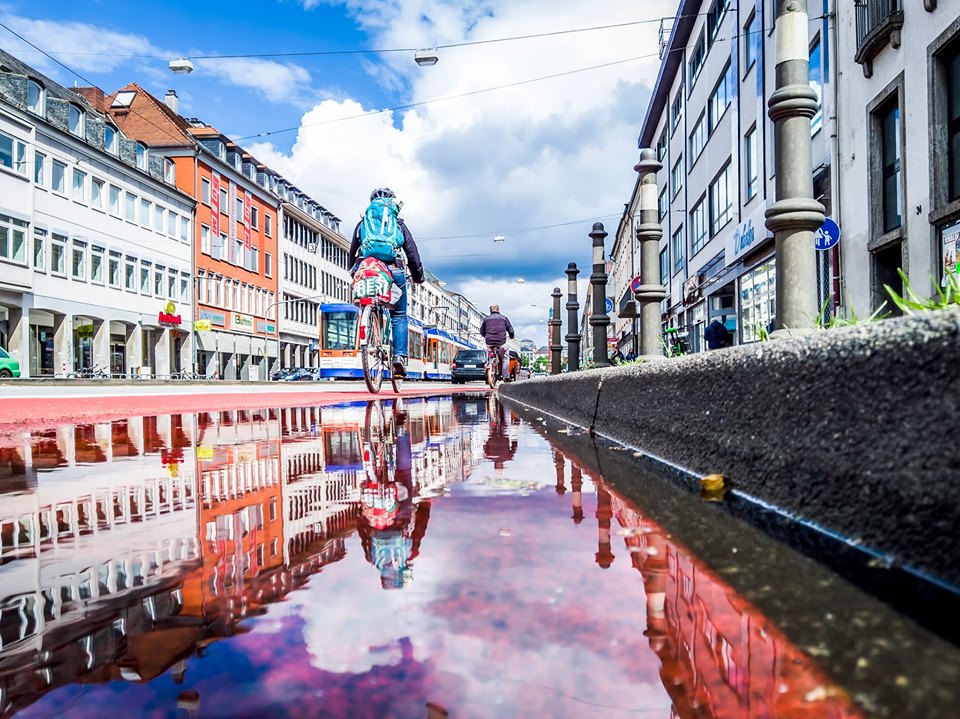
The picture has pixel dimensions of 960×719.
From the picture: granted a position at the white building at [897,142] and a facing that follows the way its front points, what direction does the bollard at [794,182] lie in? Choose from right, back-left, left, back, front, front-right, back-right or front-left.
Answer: front-left

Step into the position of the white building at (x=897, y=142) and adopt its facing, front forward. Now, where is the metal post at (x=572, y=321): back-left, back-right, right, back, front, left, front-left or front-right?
front-right

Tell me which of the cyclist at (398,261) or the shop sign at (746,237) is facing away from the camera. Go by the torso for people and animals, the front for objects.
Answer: the cyclist

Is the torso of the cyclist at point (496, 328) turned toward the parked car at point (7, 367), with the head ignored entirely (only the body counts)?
no

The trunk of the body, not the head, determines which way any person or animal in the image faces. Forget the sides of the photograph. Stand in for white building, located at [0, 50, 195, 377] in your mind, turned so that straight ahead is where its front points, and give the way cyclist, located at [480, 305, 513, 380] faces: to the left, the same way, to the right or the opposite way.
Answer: to the left

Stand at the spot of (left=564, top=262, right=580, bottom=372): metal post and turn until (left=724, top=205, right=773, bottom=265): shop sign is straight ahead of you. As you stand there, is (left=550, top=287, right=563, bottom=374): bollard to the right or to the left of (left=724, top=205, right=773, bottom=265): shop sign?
left

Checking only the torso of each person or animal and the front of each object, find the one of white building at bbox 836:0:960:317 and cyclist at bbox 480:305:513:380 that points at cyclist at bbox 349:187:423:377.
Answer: the white building

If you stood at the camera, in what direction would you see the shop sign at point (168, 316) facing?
facing the viewer and to the right of the viewer

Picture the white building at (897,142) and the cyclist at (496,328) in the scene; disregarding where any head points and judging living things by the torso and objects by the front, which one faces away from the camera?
the cyclist

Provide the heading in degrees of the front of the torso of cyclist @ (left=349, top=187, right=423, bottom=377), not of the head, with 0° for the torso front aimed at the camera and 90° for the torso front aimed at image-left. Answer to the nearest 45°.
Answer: approximately 180°

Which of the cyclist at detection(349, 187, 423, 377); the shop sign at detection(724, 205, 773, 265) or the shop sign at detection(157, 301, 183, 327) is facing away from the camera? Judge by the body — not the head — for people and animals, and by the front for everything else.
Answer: the cyclist

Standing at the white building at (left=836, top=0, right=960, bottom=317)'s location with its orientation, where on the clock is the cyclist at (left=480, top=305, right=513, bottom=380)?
The cyclist is roughly at 2 o'clock from the white building.

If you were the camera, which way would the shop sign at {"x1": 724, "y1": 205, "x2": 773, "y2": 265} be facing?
facing the viewer and to the left of the viewer

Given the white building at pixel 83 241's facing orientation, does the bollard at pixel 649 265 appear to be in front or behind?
in front

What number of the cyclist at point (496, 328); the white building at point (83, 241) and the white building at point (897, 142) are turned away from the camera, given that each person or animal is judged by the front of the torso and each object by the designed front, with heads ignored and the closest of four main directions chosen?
1

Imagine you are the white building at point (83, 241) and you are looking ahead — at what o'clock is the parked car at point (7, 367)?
The parked car is roughly at 2 o'clock from the white building.

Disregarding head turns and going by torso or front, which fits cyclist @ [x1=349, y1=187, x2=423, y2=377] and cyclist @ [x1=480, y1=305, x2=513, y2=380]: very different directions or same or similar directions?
same or similar directions

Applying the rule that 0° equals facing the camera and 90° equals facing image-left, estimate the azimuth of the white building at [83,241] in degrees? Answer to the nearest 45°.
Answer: approximately 315°

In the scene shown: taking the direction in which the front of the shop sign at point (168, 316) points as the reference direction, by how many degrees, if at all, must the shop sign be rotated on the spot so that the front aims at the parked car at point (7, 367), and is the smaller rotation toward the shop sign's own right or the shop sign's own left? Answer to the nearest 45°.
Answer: approximately 45° to the shop sign's own right

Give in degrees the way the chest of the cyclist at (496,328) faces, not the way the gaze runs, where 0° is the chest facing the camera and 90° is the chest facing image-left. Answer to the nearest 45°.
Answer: approximately 180°

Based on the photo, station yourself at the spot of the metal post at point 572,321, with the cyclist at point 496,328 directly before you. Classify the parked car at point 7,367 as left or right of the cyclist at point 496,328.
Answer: left
